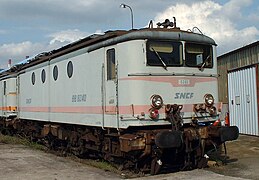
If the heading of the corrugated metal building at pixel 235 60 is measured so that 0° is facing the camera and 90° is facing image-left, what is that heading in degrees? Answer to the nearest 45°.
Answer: approximately 45°

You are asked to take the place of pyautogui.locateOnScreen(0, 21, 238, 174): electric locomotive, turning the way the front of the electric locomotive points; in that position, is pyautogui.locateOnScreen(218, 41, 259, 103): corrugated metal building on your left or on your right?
on your left

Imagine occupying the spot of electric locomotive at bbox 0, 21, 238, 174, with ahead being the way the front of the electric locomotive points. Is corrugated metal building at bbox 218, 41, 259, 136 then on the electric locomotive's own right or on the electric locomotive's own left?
on the electric locomotive's own left

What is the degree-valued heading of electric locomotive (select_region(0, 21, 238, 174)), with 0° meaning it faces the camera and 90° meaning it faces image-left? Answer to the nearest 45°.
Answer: approximately 315°
